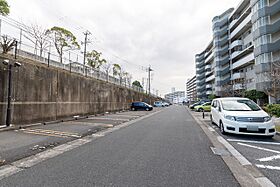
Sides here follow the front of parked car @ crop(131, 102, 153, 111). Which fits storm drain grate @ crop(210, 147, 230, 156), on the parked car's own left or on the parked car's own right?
on the parked car's own right

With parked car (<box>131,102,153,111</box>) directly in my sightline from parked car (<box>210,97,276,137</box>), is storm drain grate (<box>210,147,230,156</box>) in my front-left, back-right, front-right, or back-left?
back-left

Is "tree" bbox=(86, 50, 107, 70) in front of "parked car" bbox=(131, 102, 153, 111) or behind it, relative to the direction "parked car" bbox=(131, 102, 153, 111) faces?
behind

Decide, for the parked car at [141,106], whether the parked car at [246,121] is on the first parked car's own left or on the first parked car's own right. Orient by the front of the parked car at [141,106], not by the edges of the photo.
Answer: on the first parked car's own right

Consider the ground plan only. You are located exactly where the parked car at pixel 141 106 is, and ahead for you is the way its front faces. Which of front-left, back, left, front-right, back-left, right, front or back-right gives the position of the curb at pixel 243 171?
right

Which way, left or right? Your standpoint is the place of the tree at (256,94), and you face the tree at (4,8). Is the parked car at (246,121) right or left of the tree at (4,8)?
left

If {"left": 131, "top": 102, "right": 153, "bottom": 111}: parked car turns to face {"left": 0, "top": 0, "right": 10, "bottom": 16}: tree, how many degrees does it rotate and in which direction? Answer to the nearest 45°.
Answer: approximately 135° to its right
